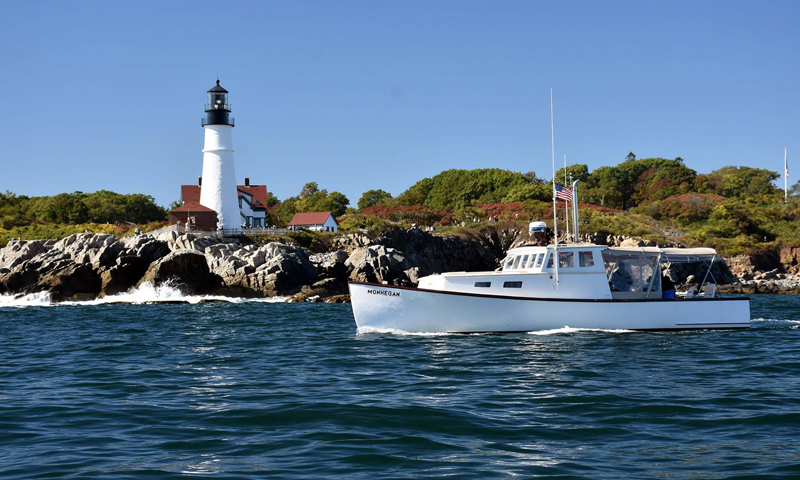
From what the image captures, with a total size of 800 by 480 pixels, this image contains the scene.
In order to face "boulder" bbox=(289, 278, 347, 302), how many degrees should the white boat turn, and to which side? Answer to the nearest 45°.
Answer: approximately 45° to its right

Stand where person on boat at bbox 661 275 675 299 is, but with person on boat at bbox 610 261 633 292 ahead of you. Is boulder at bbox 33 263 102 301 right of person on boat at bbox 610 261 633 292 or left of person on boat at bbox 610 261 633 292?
right

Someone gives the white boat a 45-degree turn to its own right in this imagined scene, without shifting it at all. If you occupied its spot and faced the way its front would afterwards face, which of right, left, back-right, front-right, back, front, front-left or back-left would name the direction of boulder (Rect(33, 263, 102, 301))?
front

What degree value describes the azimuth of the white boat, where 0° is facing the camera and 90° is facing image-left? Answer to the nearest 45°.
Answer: approximately 90°
